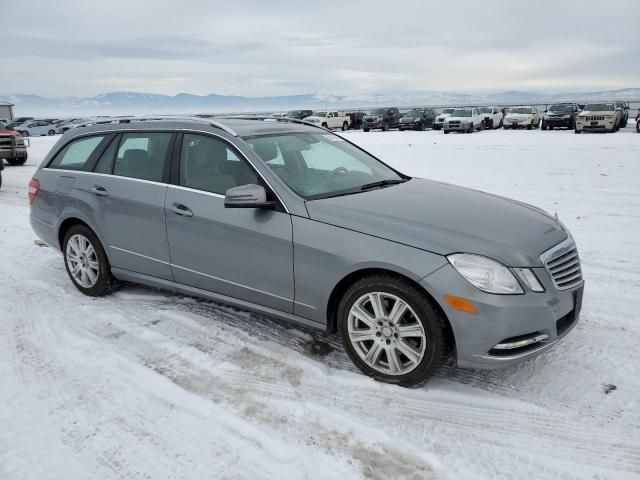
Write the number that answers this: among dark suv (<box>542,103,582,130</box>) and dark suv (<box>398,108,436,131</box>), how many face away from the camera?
0

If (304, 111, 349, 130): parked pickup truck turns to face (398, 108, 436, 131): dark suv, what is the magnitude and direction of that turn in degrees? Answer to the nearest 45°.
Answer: approximately 90° to its left

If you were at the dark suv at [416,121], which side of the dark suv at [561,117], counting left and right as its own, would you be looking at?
right

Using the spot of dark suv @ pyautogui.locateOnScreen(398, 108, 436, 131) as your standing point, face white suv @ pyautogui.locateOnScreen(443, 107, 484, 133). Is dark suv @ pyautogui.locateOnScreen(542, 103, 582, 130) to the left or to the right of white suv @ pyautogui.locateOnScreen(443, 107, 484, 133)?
left

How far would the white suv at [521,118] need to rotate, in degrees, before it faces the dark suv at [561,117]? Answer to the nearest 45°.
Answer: approximately 90° to its left

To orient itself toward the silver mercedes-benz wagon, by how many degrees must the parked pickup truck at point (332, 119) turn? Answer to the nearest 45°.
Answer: approximately 45° to its left

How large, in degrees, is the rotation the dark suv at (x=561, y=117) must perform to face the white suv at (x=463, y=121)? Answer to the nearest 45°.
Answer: approximately 45° to its right

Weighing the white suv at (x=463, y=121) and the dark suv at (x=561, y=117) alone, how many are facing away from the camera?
0

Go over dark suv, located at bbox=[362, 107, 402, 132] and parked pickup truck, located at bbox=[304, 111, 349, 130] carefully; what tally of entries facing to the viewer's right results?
0

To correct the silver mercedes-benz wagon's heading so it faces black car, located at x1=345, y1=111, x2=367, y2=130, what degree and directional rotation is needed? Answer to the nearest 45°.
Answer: approximately 135° to its left

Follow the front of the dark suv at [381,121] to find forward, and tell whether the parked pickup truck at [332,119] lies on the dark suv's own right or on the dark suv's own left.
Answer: on the dark suv's own right

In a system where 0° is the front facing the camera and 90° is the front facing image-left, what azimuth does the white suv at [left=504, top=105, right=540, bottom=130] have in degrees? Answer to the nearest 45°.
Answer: approximately 45°

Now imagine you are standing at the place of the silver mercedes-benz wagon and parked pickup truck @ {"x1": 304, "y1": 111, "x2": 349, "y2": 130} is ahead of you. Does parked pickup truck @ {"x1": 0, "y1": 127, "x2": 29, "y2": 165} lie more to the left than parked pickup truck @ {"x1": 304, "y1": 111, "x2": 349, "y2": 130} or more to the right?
left

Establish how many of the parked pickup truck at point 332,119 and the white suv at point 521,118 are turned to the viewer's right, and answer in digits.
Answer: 0

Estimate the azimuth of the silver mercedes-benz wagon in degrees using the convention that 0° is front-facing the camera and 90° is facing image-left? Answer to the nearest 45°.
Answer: approximately 315°

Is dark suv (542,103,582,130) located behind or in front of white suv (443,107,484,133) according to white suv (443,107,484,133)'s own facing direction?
behind
